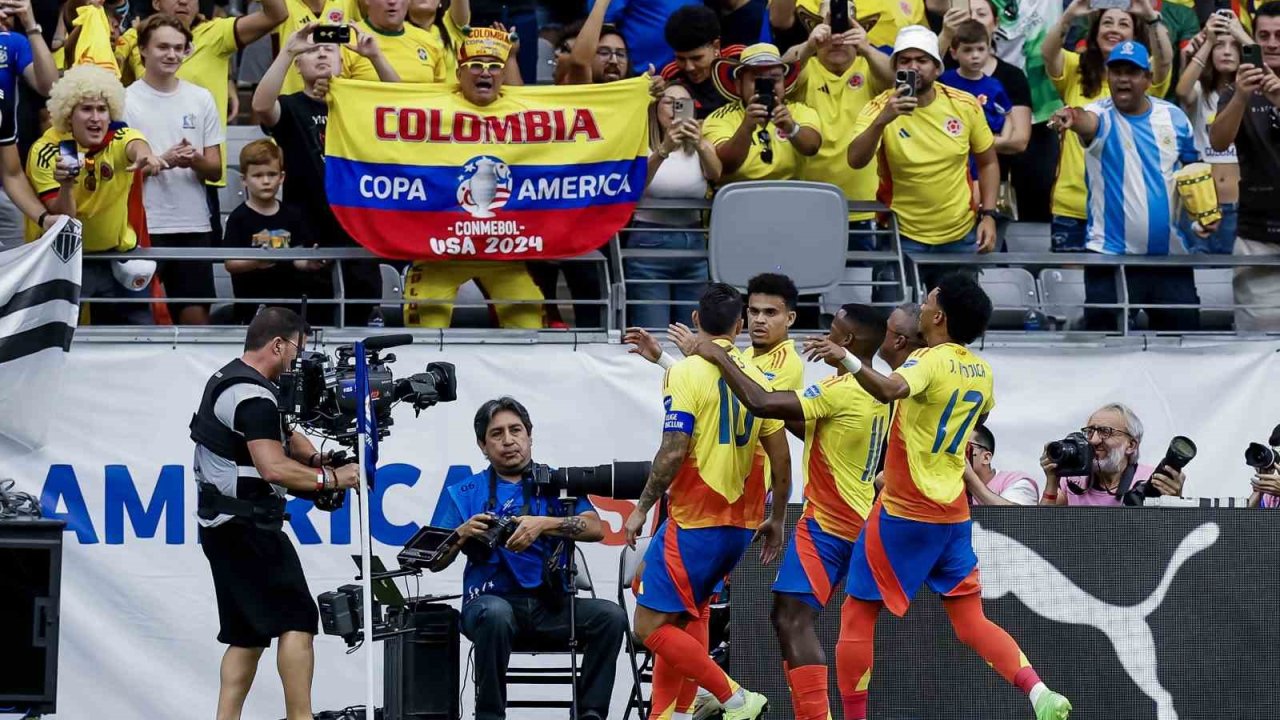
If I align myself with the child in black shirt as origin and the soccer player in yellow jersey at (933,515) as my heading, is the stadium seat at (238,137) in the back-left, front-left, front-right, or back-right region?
back-left

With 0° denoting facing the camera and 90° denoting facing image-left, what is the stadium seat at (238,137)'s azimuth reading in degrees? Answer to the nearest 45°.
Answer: approximately 0°

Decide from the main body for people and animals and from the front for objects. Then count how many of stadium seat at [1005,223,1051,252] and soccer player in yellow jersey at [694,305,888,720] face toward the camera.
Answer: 1

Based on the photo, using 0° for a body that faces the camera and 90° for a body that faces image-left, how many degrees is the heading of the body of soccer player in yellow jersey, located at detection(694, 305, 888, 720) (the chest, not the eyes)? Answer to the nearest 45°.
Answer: approximately 135°

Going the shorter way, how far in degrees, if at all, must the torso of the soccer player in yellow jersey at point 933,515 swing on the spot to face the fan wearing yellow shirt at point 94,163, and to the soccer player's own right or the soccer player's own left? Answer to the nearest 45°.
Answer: approximately 45° to the soccer player's own left

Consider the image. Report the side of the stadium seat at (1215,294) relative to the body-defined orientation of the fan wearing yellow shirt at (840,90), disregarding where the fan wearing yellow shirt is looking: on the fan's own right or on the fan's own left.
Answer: on the fan's own left

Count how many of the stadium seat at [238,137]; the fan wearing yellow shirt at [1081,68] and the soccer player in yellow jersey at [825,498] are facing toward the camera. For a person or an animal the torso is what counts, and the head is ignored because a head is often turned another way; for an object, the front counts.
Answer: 2
